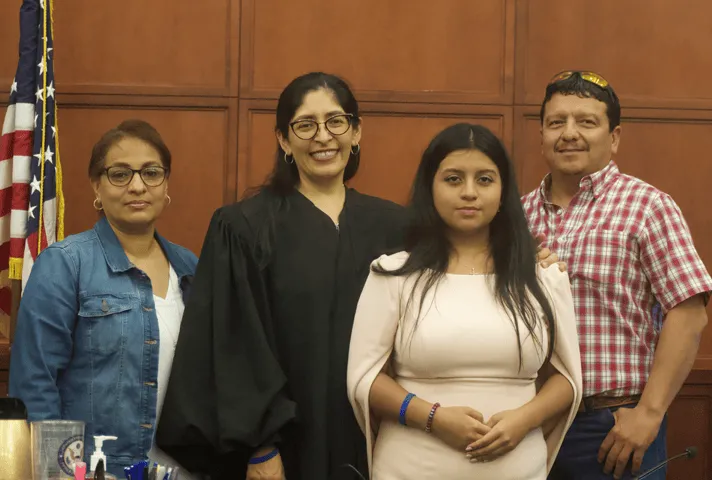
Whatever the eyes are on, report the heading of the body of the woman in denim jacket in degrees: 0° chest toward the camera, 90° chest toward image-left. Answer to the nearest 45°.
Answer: approximately 315°

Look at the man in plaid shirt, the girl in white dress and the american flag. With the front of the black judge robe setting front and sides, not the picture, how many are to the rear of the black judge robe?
1

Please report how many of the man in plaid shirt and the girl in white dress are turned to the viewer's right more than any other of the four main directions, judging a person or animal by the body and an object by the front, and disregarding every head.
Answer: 0

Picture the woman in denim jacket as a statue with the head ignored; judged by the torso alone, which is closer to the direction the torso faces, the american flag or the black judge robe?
the black judge robe

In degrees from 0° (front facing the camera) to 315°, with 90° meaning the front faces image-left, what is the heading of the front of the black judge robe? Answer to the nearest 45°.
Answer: approximately 315°

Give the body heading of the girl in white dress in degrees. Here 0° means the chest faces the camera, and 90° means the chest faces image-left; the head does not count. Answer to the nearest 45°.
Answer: approximately 0°

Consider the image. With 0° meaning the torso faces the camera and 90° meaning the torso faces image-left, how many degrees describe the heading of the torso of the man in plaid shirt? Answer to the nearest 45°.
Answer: approximately 45°

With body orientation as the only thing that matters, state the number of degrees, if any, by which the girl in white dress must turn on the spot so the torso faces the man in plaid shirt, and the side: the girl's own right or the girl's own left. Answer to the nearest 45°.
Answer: approximately 135° to the girl's own left

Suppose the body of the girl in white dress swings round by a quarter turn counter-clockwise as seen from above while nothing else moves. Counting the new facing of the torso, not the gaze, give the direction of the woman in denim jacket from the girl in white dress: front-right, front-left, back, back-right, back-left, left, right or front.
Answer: back

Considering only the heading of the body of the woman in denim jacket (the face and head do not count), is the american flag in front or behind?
behind

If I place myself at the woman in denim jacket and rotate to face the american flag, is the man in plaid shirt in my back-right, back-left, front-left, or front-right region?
back-right
